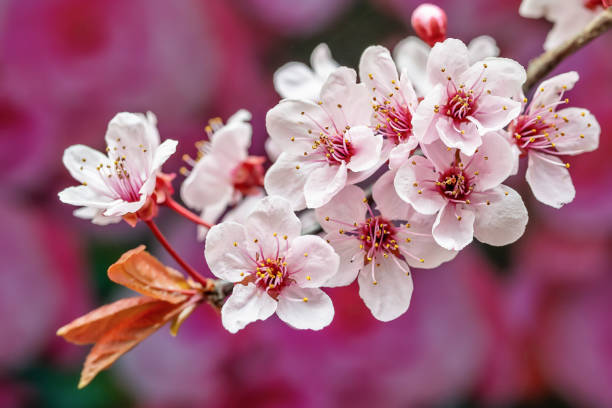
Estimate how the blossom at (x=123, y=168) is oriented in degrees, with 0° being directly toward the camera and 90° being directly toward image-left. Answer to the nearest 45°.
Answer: approximately 45°

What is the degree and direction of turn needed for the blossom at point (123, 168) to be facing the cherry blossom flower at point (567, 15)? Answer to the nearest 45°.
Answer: approximately 135° to its left
